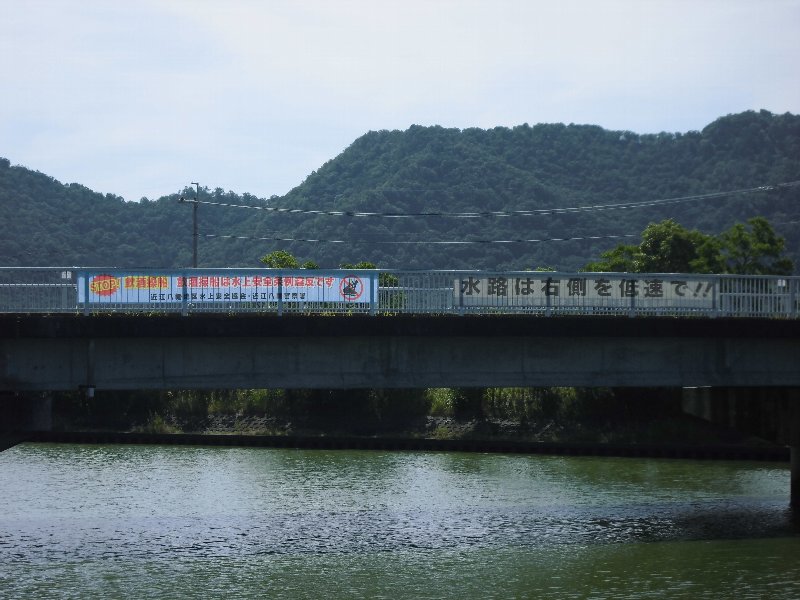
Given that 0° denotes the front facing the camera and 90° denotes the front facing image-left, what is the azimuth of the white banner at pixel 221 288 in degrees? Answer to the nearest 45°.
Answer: approximately 0°
